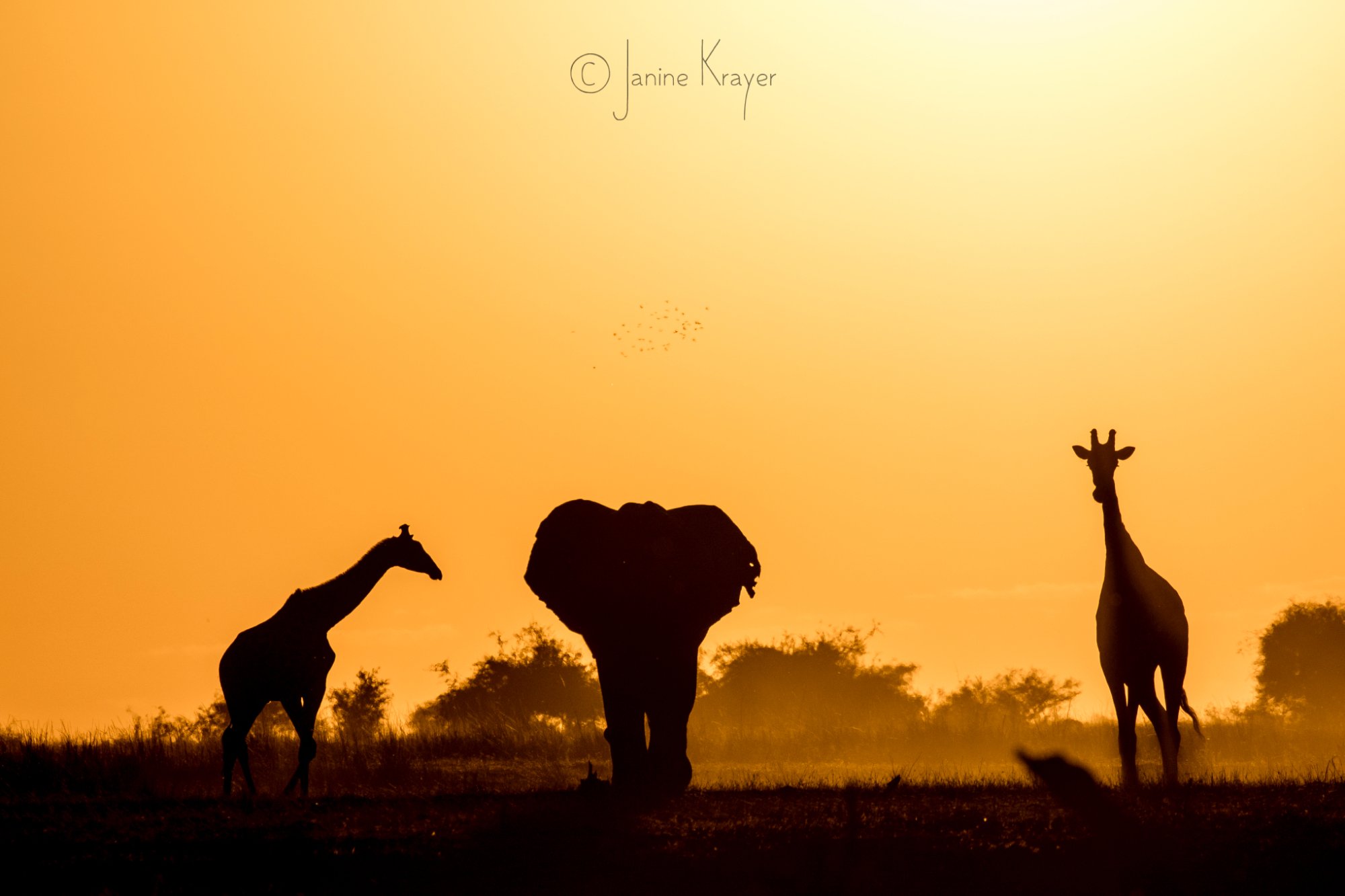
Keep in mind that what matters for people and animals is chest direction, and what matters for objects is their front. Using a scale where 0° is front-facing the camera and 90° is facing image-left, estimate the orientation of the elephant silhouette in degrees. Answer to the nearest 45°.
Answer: approximately 0°

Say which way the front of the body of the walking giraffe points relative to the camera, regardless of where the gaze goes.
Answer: to the viewer's right

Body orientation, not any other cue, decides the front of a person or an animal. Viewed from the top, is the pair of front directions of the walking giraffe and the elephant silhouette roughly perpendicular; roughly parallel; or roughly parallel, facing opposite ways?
roughly perpendicular

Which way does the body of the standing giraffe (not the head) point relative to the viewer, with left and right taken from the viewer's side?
facing the viewer and to the left of the viewer

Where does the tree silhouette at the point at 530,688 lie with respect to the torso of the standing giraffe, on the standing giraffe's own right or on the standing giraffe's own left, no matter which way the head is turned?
on the standing giraffe's own right

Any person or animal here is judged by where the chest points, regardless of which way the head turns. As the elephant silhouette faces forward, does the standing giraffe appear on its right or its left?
on its left

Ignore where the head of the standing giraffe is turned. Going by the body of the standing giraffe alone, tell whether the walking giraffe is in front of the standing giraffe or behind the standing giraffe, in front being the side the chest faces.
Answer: in front

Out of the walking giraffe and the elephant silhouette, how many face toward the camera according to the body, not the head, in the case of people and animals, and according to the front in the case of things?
1

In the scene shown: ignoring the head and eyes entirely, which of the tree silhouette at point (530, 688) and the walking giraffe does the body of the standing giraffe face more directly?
the walking giraffe
